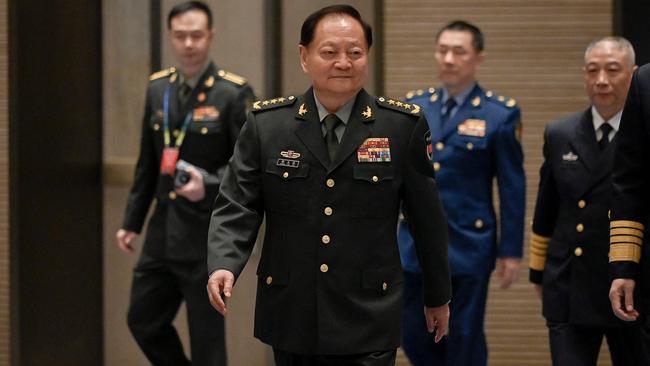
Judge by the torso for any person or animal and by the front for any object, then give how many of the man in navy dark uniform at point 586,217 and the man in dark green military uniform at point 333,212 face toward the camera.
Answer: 2

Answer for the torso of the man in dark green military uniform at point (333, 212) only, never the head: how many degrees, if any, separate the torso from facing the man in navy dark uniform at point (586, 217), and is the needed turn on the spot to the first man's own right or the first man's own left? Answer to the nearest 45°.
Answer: approximately 135° to the first man's own left

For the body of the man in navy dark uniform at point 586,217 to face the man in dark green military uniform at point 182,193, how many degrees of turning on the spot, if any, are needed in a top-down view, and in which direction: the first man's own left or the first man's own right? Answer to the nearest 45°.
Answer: approximately 90° to the first man's own right

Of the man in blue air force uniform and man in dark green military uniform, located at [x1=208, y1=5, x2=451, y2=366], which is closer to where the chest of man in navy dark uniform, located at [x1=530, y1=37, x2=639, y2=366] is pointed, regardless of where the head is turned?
the man in dark green military uniform

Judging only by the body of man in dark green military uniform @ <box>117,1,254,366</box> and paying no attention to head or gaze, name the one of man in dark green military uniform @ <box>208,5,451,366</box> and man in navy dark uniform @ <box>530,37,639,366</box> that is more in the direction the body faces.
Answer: the man in dark green military uniform

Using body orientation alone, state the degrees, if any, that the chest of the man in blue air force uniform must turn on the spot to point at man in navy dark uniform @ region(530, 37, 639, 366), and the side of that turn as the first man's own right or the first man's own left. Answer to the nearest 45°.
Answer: approximately 90° to the first man's own left

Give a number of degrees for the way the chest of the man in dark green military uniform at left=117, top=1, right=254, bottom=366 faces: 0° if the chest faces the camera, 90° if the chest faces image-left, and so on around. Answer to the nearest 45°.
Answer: approximately 45°
